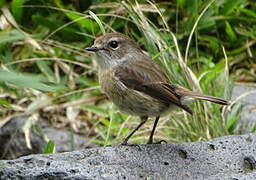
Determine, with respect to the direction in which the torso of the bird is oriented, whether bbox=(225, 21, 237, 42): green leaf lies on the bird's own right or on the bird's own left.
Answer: on the bird's own right

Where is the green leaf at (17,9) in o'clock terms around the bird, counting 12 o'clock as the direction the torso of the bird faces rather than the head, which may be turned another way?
The green leaf is roughly at 2 o'clock from the bird.

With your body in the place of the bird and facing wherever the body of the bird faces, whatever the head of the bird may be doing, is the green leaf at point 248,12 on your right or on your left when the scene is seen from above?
on your right

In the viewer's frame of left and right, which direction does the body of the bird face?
facing to the left of the viewer

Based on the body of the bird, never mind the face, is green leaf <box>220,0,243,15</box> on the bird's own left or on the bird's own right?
on the bird's own right
